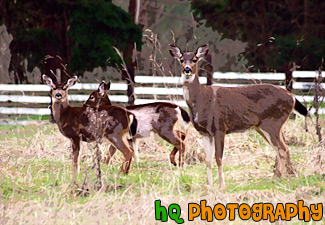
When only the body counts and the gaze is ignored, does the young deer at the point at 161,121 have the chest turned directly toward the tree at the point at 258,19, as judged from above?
no

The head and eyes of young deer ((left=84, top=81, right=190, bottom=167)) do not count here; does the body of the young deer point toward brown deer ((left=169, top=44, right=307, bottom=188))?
no

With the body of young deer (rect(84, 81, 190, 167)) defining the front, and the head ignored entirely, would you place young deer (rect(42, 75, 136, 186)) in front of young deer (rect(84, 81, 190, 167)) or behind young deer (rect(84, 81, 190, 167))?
in front

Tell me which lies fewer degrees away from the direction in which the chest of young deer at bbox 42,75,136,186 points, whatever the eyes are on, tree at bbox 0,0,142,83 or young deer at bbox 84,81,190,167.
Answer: the tree

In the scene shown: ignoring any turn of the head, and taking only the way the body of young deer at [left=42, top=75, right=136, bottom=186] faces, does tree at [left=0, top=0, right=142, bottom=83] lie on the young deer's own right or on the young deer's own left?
on the young deer's own right

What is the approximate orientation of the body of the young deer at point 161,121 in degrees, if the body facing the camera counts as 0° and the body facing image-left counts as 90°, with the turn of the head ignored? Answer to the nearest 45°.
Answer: approximately 90°

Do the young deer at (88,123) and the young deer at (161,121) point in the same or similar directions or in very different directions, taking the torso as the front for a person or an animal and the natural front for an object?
same or similar directions

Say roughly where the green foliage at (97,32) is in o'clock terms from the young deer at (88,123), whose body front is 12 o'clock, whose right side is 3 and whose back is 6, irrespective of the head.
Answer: The green foliage is roughly at 3 o'clock from the young deer.

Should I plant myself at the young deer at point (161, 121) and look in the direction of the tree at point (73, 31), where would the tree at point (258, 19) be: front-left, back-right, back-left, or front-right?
front-right

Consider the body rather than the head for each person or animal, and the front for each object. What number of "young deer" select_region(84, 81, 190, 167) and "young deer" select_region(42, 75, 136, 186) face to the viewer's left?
2

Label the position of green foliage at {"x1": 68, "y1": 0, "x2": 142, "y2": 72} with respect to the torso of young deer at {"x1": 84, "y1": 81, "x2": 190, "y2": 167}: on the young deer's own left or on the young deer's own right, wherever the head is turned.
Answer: on the young deer's own right

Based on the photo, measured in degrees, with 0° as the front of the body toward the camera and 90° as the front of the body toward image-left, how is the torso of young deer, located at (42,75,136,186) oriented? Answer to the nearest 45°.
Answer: approximately 90°
